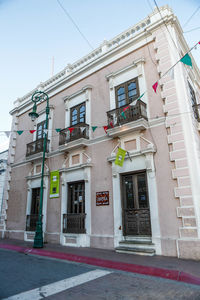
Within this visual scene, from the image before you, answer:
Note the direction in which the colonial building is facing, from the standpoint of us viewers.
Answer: facing the viewer and to the left of the viewer
